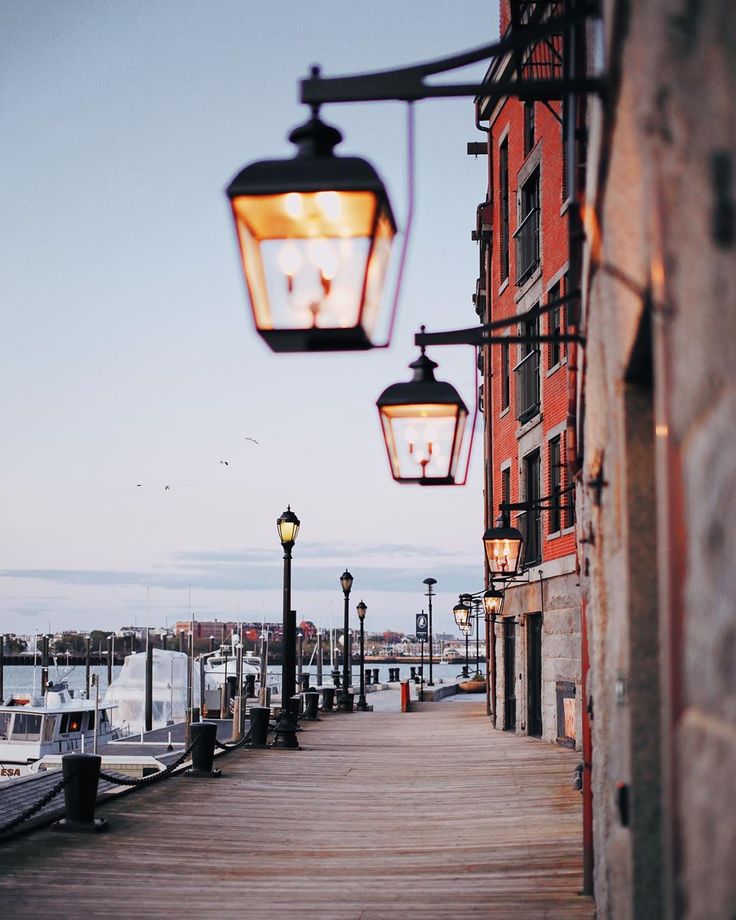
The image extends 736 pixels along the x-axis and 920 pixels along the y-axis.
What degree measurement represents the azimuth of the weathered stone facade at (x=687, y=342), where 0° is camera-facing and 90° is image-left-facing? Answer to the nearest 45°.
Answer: approximately 90°

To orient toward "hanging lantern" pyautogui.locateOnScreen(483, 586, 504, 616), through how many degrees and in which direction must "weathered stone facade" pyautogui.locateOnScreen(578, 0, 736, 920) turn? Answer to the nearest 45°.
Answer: approximately 90° to its right

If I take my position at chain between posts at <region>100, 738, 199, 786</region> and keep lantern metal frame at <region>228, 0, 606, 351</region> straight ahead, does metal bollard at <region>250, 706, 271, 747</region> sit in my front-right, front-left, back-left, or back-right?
back-left

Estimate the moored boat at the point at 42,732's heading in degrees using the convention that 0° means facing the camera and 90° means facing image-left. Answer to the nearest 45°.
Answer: approximately 225°

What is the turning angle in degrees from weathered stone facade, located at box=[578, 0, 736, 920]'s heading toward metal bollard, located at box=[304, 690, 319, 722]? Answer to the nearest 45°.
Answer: approximately 90° to its right

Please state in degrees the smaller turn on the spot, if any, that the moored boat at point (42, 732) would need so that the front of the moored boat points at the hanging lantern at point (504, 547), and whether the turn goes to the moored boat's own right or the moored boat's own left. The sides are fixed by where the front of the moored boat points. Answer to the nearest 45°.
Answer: approximately 135° to the moored boat's own right

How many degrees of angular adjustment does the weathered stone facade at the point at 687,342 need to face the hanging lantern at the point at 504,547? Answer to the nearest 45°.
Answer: approximately 90° to its right

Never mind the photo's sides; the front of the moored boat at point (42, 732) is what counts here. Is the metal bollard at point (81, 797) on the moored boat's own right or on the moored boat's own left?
on the moored boat's own right

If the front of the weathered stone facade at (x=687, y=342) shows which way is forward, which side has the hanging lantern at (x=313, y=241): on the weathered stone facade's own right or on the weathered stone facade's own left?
on the weathered stone facade's own right
